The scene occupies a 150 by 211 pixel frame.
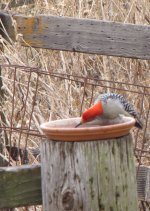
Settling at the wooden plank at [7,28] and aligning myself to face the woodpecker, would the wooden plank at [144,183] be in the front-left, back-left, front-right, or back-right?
front-left

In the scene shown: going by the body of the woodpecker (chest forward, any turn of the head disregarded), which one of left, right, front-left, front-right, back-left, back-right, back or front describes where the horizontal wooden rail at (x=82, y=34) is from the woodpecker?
right

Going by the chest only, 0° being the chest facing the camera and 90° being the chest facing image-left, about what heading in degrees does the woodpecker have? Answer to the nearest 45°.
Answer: approximately 90°
